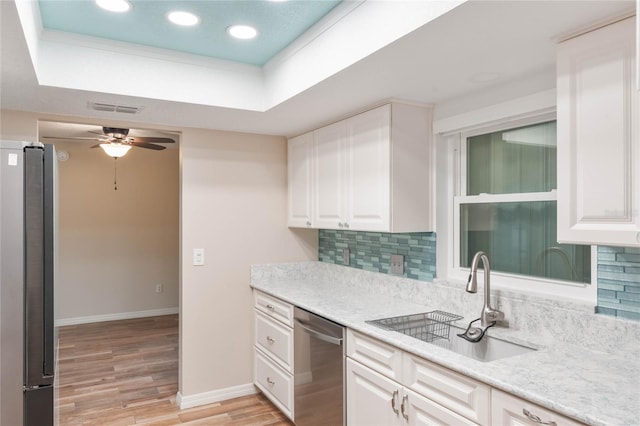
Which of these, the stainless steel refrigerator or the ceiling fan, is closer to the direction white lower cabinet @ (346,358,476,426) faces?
the stainless steel refrigerator

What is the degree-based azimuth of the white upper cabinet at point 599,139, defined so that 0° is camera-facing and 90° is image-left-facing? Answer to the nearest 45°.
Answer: approximately 45°

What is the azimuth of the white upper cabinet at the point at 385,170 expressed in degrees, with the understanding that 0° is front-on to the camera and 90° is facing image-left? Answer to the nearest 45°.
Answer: approximately 45°

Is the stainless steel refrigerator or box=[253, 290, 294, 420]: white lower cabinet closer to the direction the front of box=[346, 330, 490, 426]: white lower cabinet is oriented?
the stainless steel refrigerator

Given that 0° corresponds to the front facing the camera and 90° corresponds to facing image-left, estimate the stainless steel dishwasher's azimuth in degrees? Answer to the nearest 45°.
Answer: approximately 45°

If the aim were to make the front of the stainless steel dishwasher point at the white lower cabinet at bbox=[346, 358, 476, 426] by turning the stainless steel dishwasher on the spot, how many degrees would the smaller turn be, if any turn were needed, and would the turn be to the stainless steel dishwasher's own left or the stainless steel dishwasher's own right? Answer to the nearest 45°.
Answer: approximately 90° to the stainless steel dishwasher's own left

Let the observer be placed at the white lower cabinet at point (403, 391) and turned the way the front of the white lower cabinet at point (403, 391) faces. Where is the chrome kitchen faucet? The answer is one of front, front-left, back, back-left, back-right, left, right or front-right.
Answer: back

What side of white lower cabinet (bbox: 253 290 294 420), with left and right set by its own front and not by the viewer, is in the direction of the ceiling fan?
right
